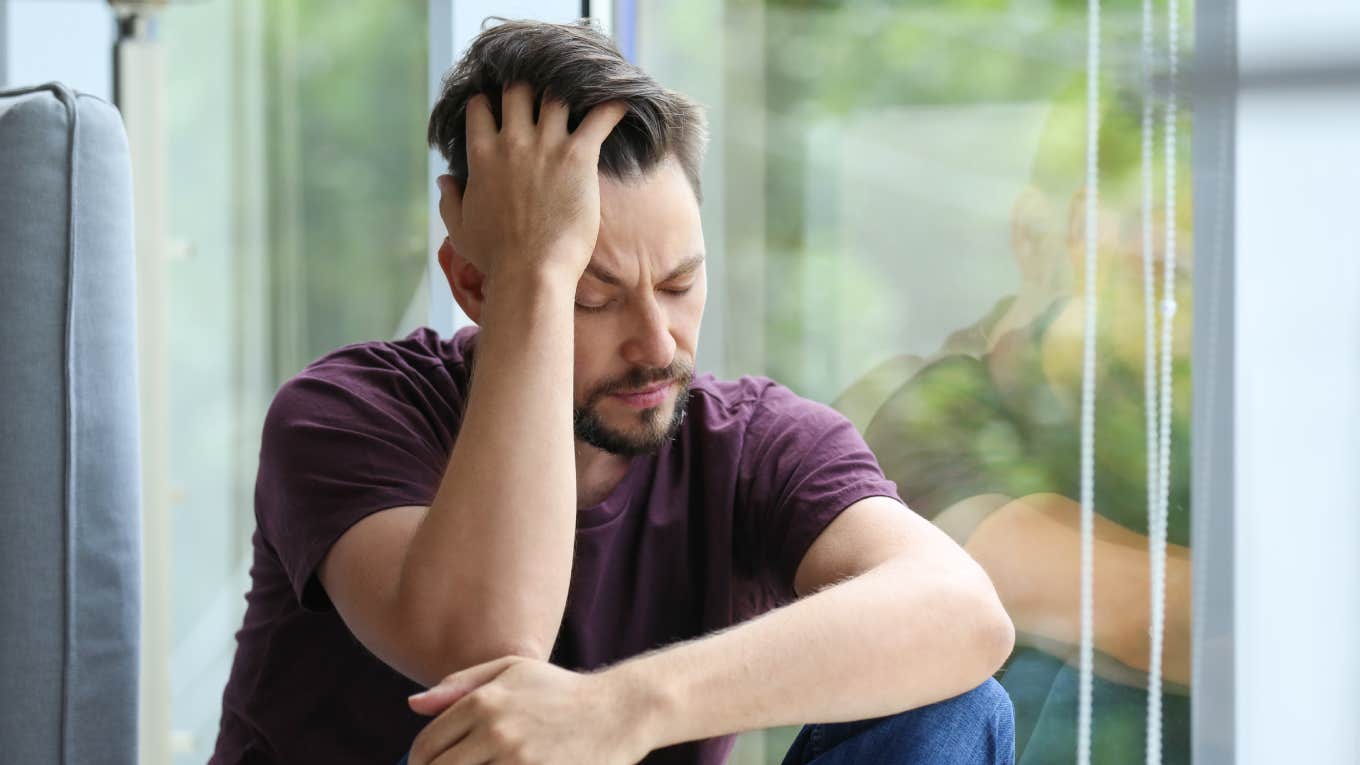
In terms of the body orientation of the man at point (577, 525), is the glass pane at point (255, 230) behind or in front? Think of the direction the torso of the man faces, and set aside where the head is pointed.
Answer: behind

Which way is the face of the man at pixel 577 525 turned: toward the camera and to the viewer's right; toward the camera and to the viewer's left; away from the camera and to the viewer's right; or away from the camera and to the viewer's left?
toward the camera and to the viewer's right

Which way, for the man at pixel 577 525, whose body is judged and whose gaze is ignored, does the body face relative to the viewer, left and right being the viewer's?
facing the viewer and to the right of the viewer

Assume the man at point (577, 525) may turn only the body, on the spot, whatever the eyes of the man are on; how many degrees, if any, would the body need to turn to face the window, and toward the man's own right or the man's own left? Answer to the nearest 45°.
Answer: approximately 90° to the man's own left
